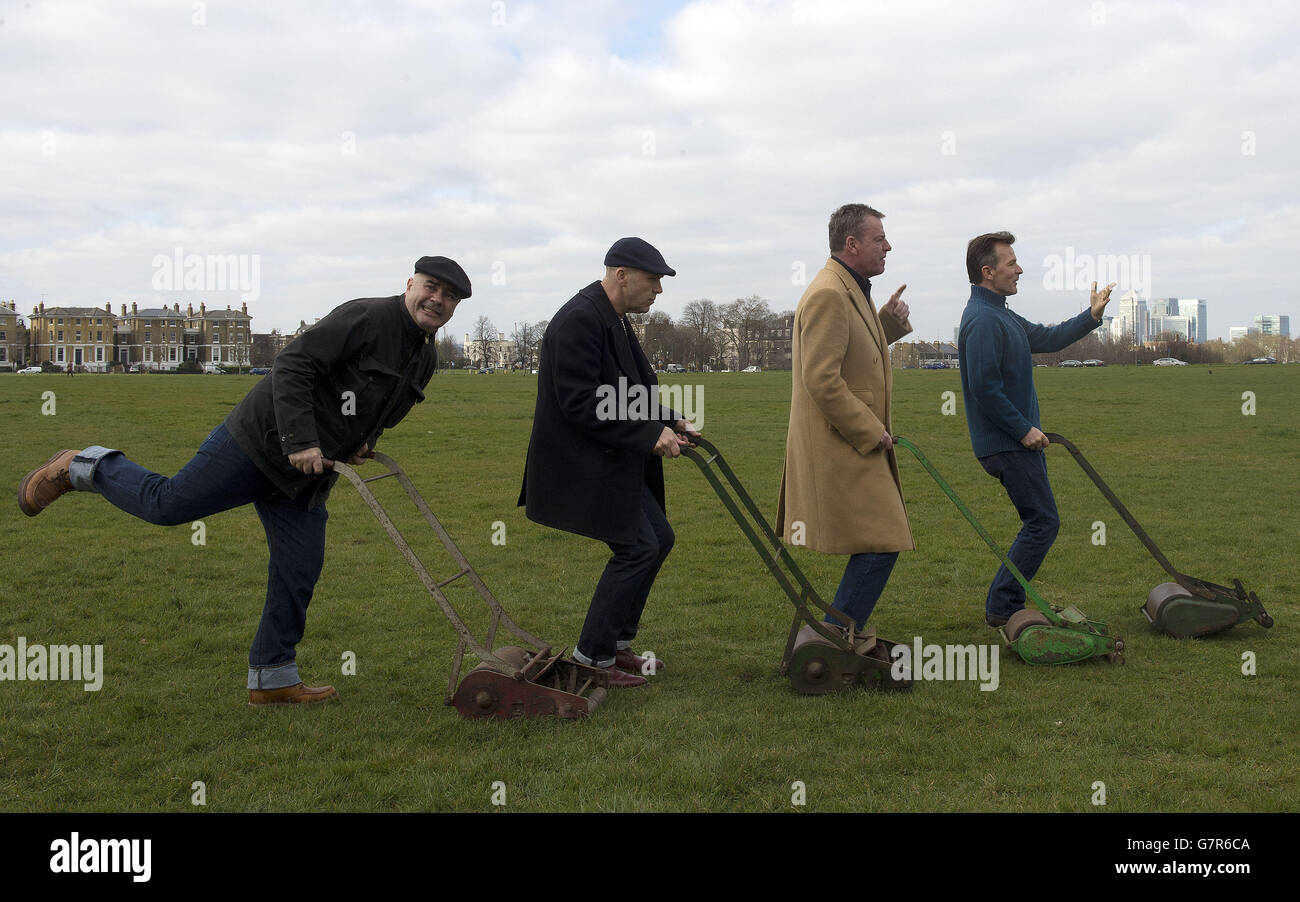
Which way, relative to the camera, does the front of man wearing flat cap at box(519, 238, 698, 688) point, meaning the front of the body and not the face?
to the viewer's right

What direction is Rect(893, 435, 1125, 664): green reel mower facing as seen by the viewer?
to the viewer's right

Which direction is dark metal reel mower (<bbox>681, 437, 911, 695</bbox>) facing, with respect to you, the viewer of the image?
facing to the right of the viewer

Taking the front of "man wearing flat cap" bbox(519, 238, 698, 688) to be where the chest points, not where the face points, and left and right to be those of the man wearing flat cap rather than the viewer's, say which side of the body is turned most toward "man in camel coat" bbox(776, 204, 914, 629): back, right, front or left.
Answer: front

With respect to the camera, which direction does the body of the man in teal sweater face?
to the viewer's right

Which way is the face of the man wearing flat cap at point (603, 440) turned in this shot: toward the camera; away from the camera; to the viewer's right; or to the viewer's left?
to the viewer's right

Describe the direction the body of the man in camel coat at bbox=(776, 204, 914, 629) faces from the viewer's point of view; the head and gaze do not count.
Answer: to the viewer's right

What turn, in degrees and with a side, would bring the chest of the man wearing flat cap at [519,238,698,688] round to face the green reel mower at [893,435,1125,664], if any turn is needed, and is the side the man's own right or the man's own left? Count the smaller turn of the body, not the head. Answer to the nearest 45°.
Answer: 0° — they already face it

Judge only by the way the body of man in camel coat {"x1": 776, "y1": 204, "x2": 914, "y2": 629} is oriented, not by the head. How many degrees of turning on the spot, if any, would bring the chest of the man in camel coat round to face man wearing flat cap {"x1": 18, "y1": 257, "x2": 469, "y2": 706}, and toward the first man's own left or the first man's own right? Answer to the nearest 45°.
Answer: approximately 135° to the first man's own right

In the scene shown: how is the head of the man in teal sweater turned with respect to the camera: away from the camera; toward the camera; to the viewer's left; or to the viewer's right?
to the viewer's right

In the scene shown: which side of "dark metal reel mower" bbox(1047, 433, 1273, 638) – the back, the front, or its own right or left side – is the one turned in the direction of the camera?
right

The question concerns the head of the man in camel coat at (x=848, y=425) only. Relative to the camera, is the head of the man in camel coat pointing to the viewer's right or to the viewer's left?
to the viewer's right
